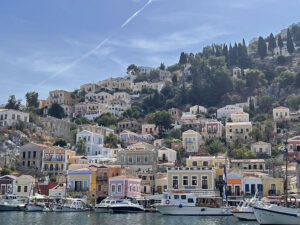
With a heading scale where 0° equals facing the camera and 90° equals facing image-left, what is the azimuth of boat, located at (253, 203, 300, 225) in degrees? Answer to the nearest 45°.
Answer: approximately 90°
